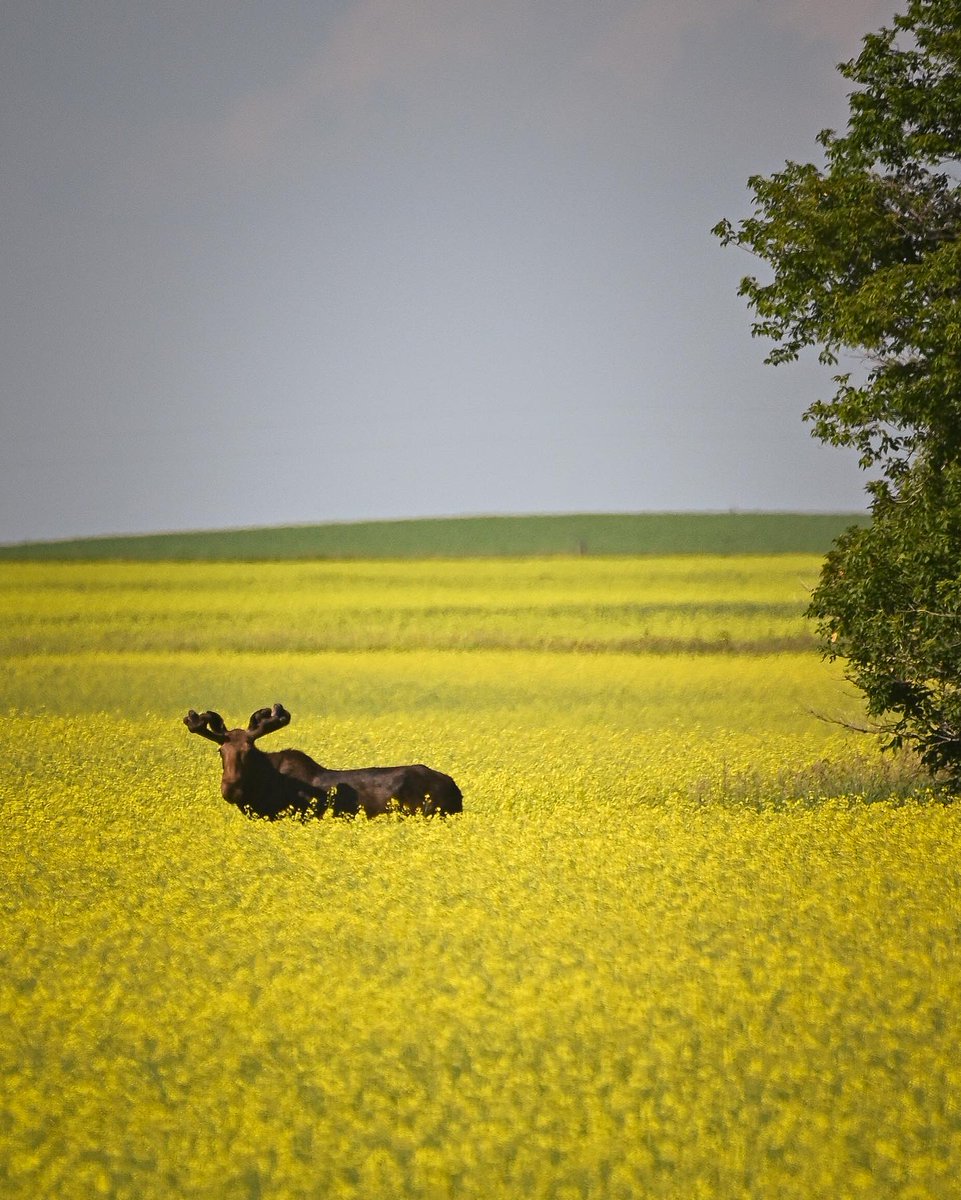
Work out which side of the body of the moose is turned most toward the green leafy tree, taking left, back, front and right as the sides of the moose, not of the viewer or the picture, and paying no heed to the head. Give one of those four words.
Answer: back

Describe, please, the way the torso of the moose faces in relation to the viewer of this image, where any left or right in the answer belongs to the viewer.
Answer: facing to the left of the viewer
